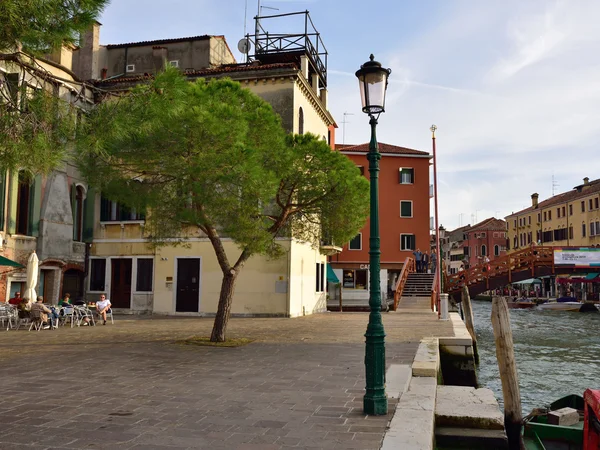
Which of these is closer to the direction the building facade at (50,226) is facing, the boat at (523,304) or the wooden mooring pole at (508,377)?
the wooden mooring pole

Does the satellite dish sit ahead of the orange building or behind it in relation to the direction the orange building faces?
ahead

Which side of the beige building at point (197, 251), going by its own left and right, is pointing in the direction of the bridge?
left

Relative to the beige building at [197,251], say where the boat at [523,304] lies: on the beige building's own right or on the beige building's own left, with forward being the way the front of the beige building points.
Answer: on the beige building's own left

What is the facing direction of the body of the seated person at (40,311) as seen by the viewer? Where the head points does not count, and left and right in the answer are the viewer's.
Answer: facing to the right of the viewer

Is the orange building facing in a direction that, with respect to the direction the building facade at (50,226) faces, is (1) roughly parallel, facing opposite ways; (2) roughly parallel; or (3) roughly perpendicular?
roughly perpendicular

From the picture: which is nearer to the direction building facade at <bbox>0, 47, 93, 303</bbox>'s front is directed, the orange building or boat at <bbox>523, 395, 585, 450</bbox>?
the boat

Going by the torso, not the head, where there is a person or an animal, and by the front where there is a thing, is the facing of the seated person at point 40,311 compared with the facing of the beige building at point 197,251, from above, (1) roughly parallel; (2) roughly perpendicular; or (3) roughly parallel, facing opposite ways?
roughly perpendicular

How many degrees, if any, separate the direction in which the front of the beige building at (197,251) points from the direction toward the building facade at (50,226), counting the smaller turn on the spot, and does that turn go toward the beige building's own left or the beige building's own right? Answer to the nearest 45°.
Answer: approximately 90° to the beige building's own right
